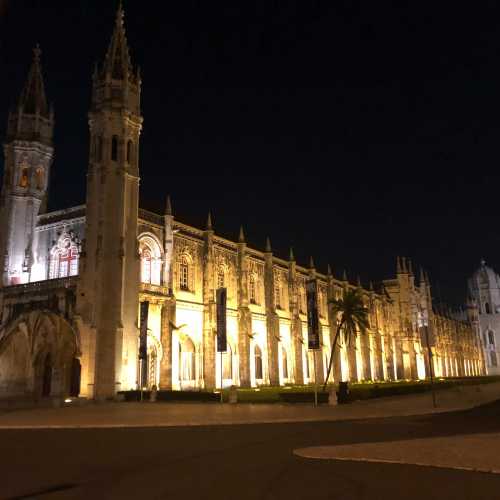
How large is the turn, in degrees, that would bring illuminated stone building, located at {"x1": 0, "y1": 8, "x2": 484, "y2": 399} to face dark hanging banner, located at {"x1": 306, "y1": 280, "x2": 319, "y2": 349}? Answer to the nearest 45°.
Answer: approximately 45° to its left

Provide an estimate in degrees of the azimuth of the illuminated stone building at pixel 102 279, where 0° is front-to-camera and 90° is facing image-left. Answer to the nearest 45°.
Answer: approximately 315°
